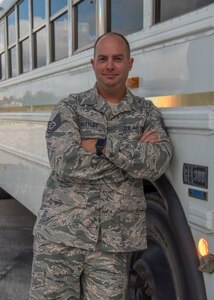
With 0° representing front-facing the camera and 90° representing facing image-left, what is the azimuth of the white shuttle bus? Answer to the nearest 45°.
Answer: approximately 315°

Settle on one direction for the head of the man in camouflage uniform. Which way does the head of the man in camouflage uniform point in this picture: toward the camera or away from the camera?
toward the camera
